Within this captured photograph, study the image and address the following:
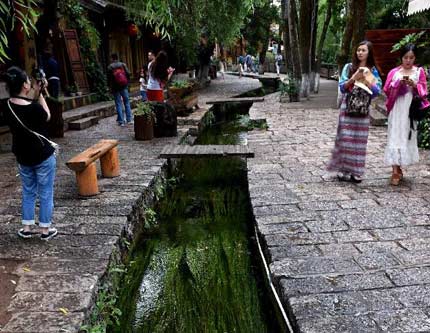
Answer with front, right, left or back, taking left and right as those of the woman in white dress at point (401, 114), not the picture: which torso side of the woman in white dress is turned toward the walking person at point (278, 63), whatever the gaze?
back

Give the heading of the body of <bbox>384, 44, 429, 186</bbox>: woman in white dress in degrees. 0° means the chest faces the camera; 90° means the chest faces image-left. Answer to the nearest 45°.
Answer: approximately 0°

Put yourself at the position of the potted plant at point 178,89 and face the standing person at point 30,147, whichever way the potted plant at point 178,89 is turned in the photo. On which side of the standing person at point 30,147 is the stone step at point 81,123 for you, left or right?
right

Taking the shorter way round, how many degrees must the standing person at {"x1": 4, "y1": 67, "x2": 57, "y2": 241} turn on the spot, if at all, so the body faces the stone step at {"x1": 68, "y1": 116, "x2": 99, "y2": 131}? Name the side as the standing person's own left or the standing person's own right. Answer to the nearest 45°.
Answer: approximately 45° to the standing person's own left

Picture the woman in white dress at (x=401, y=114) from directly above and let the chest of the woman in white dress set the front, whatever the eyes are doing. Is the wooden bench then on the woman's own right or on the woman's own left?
on the woman's own right

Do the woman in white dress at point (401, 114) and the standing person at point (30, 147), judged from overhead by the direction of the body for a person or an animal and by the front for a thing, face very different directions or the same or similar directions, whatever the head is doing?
very different directions

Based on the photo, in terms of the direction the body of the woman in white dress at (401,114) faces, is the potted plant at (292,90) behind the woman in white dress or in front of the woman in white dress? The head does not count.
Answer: behind

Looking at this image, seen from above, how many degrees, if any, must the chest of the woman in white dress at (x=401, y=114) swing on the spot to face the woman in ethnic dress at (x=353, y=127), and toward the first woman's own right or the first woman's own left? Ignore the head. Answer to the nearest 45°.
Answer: approximately 90° to the first woman's own right

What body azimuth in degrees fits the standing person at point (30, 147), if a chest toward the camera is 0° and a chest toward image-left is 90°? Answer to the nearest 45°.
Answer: approximately 225°

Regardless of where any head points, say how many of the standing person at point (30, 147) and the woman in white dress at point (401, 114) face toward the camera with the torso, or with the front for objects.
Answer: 1

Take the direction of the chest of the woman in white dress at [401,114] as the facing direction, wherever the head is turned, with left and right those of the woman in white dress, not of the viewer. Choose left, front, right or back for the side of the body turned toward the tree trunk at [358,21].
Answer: back
